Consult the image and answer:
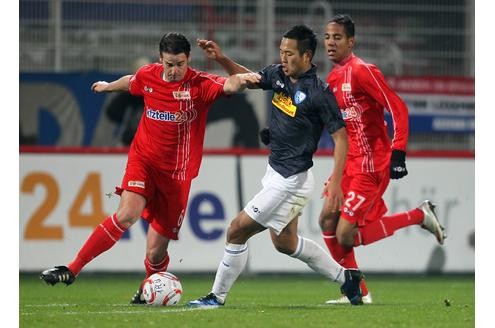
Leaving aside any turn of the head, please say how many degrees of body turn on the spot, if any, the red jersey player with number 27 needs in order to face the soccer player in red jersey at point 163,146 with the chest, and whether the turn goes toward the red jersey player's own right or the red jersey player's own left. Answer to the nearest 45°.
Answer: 0° — they already face them

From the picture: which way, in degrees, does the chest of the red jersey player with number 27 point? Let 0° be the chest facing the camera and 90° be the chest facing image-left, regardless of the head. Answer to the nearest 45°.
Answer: approximately 45°

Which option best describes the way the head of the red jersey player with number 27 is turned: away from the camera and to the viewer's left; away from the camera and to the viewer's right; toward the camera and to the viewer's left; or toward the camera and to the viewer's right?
toward the camera and to the viewer's left

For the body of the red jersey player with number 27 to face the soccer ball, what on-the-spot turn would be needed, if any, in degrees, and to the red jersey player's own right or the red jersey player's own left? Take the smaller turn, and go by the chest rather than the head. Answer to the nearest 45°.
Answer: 0° — they already face it
